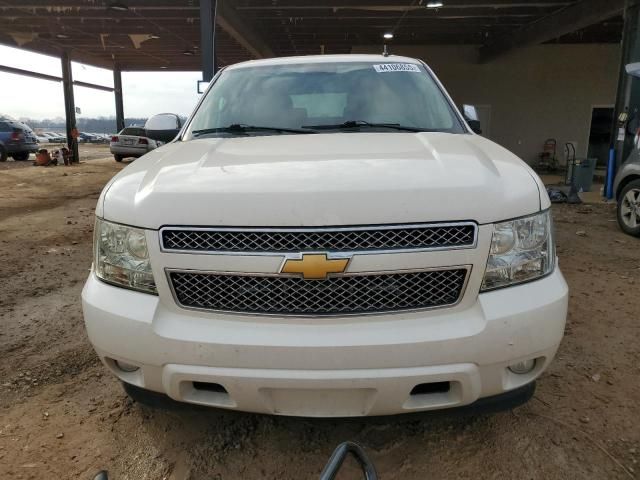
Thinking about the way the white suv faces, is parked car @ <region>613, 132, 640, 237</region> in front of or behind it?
behind

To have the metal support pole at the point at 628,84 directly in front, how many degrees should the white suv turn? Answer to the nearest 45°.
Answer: approximately 135° to its left

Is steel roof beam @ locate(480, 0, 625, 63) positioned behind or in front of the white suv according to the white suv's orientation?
behind

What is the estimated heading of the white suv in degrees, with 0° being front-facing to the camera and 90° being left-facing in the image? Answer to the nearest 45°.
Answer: approximately 0°

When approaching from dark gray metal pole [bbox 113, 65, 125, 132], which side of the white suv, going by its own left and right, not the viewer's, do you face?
back

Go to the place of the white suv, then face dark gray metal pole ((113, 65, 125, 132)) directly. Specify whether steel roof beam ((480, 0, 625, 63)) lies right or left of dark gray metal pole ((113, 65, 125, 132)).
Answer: right

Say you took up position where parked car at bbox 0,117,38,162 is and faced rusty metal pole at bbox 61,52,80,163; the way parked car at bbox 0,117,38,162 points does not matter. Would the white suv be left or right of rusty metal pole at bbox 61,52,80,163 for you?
right

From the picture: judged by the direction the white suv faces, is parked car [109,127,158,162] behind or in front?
behind
